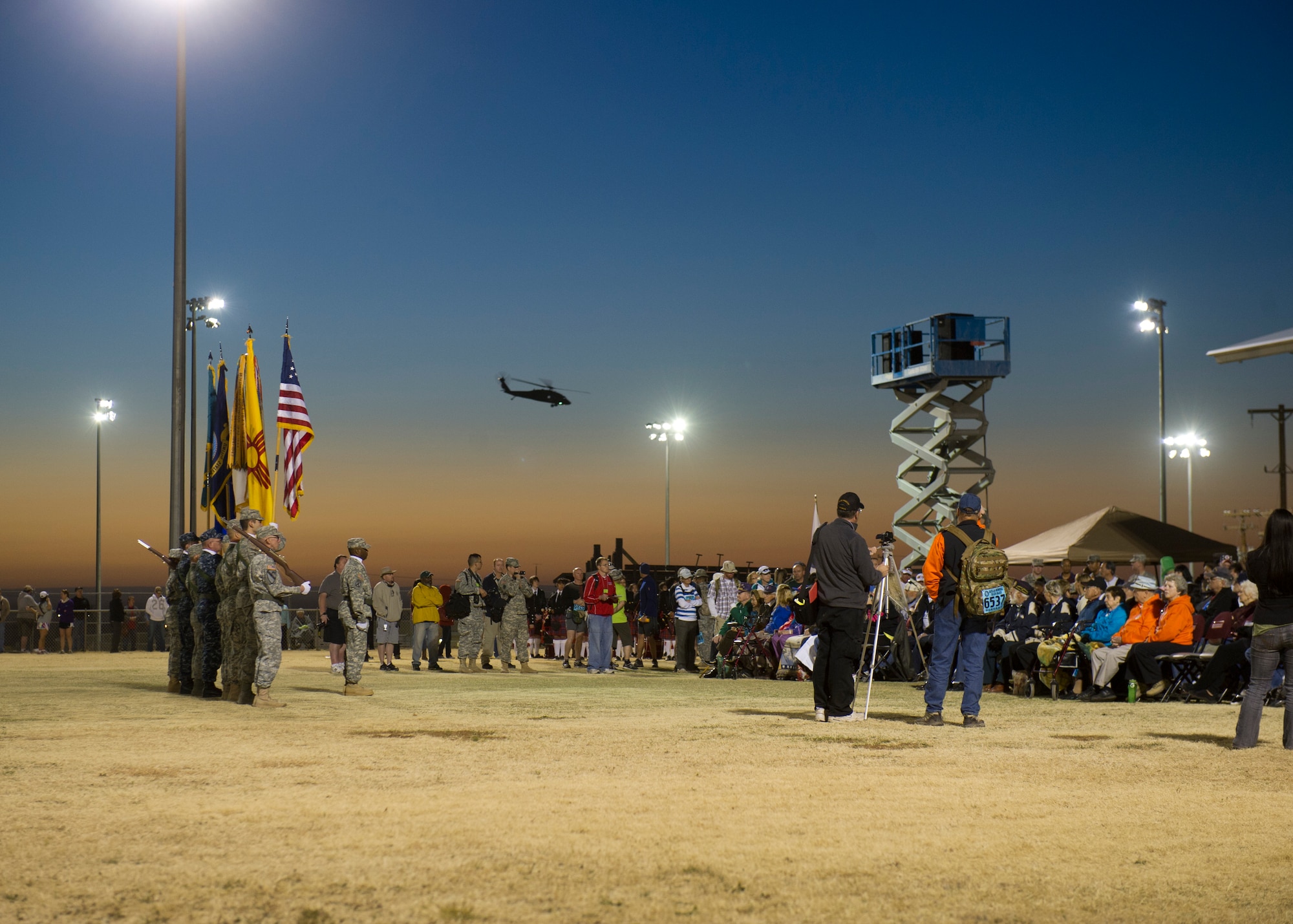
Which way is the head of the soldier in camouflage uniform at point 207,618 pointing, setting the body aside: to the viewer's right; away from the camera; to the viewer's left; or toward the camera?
to the viewer's right

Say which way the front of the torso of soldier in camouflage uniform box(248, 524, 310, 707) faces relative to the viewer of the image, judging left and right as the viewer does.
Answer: facing to the right of the viewer

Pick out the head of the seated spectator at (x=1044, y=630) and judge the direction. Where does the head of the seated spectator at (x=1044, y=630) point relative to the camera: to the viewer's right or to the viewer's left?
to the viewer's left

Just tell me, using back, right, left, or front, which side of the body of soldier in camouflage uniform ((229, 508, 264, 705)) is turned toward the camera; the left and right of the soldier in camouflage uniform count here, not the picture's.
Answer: right

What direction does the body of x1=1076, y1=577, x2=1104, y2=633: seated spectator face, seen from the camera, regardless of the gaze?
to the viewer's left

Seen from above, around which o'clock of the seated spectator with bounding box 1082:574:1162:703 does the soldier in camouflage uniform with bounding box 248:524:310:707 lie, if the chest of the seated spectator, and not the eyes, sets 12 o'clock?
The soldier in camouflage uniform is roughly at 11 o'clock from the seated spectator.

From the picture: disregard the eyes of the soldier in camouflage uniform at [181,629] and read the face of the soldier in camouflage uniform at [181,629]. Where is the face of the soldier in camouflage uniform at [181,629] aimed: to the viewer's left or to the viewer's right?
to the viewer's right

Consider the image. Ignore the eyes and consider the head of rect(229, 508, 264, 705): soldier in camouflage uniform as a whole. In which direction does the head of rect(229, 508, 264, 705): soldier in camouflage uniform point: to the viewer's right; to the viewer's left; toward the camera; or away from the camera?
to the viewer's right

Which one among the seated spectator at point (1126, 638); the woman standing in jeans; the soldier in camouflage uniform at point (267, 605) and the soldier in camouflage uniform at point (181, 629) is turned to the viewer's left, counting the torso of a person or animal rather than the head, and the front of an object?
the seated spectator

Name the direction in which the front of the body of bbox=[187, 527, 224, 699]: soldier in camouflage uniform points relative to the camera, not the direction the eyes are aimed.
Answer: to the viewer's right

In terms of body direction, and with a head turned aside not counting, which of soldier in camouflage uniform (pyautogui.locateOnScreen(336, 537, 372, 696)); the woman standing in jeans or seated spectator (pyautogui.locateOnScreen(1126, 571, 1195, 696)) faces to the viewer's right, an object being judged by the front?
the soldier in camouflage uniform

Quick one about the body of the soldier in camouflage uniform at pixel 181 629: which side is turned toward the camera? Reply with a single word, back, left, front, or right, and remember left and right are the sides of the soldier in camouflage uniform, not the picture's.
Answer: right
